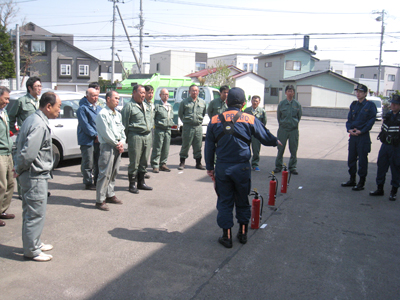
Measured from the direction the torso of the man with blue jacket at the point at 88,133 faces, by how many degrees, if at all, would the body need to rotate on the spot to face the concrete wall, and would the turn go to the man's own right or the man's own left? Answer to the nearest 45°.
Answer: approximately 90° to the man's own left

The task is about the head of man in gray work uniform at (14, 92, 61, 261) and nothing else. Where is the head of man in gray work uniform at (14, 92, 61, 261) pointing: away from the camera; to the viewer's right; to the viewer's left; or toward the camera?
to the viewer's right

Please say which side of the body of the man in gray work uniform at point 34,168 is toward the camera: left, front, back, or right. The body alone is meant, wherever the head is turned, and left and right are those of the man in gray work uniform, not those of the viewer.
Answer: right

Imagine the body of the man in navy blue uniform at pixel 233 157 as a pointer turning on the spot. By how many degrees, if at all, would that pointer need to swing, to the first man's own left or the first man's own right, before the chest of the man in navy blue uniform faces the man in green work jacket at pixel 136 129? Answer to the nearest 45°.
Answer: approximately 45° to the first man's own left

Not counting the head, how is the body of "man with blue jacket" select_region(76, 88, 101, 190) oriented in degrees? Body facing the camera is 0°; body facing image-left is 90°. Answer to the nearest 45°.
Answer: approximately 315°

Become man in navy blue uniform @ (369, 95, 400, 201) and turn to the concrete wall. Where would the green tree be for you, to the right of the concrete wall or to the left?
left

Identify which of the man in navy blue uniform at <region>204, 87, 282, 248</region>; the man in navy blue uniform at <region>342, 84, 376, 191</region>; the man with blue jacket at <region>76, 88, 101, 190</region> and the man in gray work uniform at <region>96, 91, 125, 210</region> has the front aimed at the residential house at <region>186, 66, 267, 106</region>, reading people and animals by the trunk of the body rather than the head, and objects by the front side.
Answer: the man in navy blue uniform at <region>204, 87, 282, 248</region>

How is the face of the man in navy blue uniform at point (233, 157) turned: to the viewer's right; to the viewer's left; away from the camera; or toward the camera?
away from the camera

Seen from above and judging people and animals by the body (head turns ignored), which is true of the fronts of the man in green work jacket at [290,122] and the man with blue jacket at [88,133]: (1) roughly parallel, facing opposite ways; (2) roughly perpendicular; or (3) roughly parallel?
roughly perpendicular

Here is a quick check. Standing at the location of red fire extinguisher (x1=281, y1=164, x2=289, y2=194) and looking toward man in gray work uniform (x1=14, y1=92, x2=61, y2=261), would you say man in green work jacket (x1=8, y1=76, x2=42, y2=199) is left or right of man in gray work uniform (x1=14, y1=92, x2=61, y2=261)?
right

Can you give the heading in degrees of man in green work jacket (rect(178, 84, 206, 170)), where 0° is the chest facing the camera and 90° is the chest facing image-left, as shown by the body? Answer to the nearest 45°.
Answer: approximately 0°

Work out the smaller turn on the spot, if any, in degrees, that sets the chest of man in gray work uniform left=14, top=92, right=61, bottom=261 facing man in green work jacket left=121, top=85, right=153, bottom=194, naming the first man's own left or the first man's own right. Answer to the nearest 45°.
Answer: approximately 45° to the first man's own left

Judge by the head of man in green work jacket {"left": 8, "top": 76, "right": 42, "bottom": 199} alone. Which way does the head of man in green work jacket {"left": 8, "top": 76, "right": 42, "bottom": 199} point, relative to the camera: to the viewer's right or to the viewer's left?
to the viewer's right

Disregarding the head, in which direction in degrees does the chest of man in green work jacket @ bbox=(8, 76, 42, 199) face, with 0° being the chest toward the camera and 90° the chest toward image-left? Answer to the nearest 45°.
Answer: approximately 315°

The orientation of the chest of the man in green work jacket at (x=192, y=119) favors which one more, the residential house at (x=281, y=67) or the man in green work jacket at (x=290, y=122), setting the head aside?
the man in green work jacket
